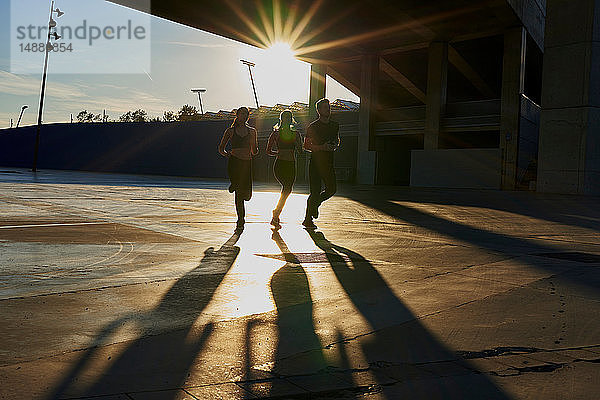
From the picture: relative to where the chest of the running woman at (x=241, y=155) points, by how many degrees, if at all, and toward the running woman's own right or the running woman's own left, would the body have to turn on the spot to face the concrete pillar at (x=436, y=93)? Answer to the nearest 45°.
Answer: approximately 135° to the running woman's own left

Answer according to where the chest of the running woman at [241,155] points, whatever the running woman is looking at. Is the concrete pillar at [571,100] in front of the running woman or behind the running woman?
behind

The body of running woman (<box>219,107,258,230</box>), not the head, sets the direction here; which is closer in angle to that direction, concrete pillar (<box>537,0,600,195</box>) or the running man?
the running man

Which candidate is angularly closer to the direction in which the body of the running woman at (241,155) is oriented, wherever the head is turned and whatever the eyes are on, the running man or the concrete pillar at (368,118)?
the running man

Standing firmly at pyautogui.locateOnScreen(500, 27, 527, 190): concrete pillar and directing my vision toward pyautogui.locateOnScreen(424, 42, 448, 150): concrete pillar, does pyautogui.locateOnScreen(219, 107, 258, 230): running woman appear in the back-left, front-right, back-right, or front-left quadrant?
back-left

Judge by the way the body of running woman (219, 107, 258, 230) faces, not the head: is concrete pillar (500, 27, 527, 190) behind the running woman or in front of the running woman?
behind

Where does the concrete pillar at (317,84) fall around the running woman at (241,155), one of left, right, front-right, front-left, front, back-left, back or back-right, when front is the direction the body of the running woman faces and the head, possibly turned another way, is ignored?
back

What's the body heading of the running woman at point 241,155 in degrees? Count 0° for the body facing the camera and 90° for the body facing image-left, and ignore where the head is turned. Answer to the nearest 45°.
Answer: approximately 0°

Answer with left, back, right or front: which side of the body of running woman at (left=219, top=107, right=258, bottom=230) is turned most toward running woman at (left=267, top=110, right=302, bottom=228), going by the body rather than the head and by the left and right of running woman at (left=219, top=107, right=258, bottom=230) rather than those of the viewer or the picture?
left
